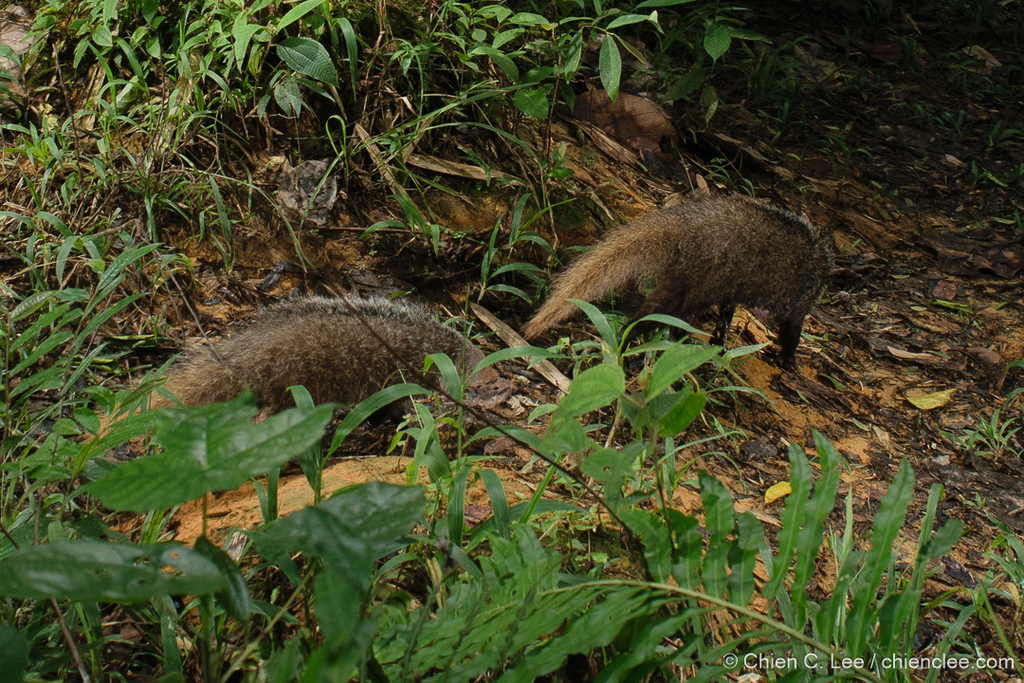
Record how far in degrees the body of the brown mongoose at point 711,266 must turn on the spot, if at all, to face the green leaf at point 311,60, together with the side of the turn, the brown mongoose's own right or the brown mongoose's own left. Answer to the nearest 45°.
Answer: approximately 180°

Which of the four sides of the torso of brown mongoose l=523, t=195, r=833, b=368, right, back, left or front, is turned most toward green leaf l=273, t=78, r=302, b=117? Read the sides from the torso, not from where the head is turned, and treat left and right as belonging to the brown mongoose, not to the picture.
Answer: back

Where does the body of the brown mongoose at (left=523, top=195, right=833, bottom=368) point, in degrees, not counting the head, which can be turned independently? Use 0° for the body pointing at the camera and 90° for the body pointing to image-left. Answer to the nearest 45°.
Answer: approximately 270°

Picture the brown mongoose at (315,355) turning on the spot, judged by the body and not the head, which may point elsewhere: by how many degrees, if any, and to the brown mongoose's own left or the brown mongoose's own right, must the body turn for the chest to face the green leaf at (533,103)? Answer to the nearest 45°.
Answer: approximately 45° to the brown mongoose's own left

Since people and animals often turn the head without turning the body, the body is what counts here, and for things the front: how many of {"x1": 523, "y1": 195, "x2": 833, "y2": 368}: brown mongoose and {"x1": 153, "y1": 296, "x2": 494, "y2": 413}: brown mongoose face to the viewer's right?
2

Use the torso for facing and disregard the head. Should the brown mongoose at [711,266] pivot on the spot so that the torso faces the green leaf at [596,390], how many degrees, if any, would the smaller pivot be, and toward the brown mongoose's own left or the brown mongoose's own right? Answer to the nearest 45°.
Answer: approximately 90° to the brown mongoose's own right

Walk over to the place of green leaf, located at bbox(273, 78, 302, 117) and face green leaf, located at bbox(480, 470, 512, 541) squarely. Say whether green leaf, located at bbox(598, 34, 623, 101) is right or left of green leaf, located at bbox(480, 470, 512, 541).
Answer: left

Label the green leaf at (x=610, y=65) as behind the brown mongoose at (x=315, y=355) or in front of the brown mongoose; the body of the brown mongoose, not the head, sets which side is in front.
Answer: in front

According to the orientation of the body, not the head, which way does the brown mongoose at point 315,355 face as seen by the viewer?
to the viewer's right

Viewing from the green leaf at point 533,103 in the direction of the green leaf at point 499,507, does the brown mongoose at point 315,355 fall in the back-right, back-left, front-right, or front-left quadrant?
front-right

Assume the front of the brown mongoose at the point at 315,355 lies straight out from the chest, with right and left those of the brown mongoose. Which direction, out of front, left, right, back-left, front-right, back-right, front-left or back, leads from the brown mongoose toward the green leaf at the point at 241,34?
left

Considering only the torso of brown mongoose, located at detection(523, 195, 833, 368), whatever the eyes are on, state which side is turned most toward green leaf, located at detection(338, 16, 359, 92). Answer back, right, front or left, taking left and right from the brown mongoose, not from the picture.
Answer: back

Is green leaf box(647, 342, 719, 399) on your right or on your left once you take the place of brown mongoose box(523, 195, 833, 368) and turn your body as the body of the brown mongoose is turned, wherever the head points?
on your right
